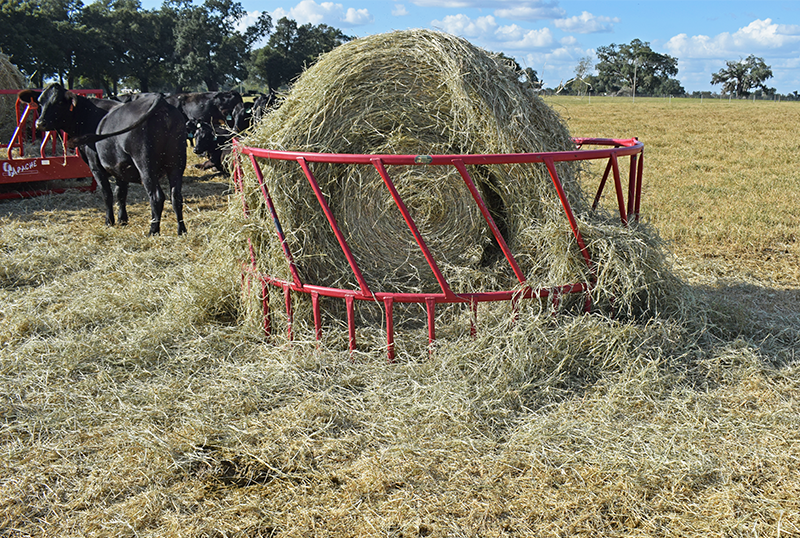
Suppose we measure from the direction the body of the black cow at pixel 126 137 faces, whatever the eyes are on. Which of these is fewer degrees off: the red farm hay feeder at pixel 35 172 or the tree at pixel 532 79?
the red farm hay feeder

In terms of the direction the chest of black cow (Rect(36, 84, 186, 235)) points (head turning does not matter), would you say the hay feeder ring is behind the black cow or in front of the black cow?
behind

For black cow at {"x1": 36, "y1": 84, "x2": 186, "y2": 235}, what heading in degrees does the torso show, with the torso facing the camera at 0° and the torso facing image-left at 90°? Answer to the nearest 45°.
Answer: approximately 135°

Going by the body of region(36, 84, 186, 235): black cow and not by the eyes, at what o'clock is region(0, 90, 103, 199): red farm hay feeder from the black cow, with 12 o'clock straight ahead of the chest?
The red farm hay feeder is roughly at 1 o'clock from the black cow.

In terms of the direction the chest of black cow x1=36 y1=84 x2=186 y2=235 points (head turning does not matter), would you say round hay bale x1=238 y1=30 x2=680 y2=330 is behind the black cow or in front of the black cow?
behind

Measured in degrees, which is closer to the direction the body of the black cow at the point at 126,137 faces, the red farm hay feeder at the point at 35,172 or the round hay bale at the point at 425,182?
the red farm hay feeder

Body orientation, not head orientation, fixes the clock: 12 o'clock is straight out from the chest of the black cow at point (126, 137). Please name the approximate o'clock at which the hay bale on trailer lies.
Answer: The hay bale on trailer is roughly at 1 o'clock from the black cow.

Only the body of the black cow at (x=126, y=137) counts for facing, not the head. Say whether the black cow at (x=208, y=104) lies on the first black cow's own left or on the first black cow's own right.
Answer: on the first black cow's own right

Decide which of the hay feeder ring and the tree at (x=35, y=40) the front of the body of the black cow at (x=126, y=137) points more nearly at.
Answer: the tree

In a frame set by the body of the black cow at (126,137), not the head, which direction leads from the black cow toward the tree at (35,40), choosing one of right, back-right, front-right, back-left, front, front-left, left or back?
front-right

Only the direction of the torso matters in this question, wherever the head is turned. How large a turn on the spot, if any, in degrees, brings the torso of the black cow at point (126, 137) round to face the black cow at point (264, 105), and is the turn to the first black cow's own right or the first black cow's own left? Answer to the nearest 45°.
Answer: approximately 135° to the first black cow's own right
